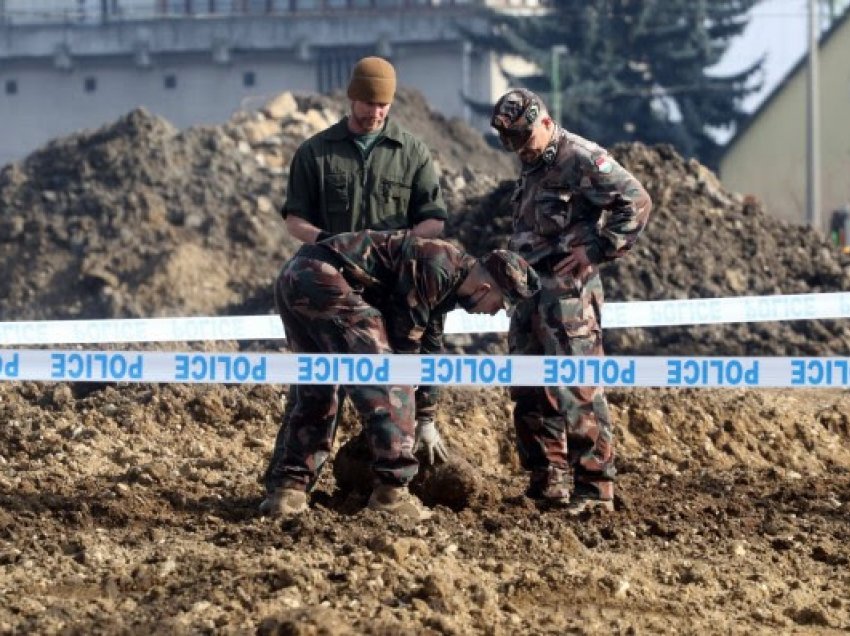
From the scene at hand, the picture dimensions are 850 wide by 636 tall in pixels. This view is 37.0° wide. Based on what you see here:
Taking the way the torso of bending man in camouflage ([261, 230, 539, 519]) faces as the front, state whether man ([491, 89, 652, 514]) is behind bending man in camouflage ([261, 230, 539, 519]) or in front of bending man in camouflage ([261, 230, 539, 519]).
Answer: in front

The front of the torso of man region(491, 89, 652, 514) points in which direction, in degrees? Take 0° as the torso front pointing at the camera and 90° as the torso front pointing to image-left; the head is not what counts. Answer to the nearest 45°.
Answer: approximately 45°

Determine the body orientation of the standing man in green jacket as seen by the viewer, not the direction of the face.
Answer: toward the camera

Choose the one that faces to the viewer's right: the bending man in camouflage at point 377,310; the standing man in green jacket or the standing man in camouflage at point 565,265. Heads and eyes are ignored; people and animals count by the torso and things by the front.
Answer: the bending man in camouflage at point 377,310

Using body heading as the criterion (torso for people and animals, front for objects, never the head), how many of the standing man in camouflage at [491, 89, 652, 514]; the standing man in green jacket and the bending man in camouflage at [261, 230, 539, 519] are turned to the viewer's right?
1

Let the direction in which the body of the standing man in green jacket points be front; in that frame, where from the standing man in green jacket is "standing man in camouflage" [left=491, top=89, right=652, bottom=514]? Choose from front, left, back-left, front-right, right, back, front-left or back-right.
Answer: left

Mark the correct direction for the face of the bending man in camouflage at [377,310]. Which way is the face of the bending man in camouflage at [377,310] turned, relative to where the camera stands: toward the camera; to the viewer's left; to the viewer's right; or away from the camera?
to the viewer's right

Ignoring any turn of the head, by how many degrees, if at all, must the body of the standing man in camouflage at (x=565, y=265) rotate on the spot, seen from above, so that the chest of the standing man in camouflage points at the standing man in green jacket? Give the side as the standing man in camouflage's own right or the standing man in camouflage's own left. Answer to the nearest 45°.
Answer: approximately 45° to the standing man in camouflage's own right

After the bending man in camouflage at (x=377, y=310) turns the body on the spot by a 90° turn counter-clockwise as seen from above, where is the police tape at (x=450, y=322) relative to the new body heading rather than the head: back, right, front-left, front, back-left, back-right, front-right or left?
front

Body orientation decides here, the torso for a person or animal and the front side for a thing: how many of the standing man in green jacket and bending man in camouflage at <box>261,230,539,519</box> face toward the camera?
1

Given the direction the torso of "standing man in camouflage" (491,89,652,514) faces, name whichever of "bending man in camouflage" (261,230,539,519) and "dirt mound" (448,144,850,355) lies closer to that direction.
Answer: the bending man in camouflage

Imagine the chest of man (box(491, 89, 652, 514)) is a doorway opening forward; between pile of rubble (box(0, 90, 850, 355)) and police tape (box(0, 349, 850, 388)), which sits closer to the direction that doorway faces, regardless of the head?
the police tape

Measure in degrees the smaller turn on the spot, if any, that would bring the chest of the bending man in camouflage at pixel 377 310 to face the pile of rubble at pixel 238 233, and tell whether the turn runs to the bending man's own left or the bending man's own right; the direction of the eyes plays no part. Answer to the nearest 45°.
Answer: approximately 90° to the bending man's own left

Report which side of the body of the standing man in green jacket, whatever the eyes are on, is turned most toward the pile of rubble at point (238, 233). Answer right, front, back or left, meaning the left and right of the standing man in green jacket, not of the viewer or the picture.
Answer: back
